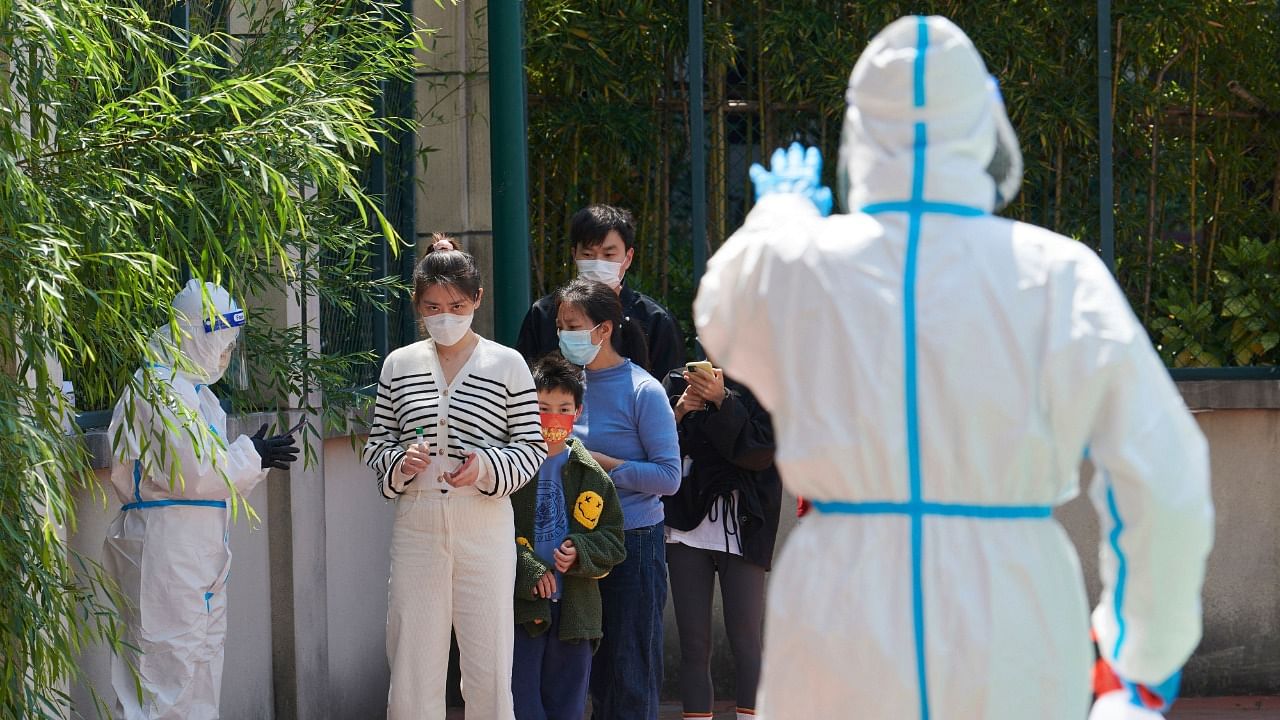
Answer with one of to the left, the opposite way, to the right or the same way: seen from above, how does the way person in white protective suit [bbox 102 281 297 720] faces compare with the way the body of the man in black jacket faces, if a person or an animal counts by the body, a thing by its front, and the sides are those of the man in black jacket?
to the left

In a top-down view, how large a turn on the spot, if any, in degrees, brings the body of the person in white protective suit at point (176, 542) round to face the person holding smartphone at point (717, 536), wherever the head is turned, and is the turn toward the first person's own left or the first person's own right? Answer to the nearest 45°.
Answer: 0° — they already face them

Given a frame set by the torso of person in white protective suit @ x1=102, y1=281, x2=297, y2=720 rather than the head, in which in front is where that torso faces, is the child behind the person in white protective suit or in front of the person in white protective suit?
in front

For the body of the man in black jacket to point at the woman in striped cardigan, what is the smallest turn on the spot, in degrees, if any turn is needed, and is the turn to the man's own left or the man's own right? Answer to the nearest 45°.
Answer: approximately 45° to the man's own right

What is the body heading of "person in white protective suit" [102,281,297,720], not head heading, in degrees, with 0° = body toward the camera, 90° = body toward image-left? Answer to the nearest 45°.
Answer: approximately 270°

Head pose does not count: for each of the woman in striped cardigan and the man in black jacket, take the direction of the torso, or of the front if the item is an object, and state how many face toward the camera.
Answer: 2

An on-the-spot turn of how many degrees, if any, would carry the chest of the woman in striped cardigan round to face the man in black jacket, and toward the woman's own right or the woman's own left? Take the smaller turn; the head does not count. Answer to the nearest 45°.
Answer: approximately 135° to the woman's own left

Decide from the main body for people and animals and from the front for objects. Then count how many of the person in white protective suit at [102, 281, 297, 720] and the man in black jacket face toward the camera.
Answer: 1

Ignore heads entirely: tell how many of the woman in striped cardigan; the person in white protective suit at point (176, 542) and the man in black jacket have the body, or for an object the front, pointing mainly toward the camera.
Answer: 2

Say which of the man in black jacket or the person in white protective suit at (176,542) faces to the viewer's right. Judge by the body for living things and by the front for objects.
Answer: the person in white protective suit

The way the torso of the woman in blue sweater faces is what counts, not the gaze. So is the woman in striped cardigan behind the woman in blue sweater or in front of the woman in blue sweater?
in front

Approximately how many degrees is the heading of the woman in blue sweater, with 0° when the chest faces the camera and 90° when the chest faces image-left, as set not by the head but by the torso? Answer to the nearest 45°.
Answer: approximately 45°

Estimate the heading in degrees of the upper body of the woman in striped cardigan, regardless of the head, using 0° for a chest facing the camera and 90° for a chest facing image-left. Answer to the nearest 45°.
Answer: approximately 0°
